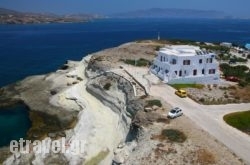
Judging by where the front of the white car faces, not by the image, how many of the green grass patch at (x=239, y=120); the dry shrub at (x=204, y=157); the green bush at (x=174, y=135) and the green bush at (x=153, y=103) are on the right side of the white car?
1

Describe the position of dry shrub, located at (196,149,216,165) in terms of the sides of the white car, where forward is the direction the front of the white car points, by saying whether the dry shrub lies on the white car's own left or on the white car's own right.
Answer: on the white car's own left

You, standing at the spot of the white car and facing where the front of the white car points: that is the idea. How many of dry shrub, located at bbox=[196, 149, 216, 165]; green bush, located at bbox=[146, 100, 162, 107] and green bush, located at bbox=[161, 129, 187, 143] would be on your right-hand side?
1

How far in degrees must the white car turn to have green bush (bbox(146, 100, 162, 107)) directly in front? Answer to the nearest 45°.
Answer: approximately 90° to its right

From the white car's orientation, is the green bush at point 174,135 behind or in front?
in front

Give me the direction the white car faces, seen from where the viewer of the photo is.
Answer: facing the viewer and to the left of the viewer

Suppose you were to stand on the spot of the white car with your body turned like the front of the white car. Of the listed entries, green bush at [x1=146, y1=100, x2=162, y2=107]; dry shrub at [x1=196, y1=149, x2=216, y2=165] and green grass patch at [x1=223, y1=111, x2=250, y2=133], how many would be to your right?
1

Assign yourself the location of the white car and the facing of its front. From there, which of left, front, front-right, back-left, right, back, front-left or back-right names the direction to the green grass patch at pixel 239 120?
back-left
